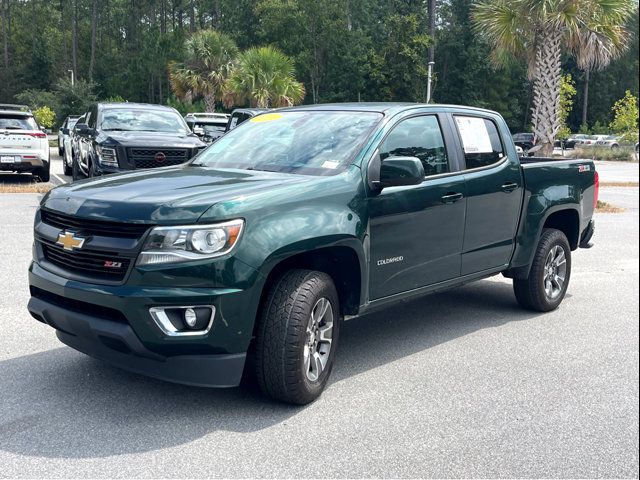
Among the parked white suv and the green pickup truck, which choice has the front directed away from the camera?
the parked white suv

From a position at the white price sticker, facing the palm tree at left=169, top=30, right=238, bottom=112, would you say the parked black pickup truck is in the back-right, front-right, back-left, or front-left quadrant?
front-left

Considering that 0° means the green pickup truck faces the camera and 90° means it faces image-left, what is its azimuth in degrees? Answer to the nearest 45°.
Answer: approximately 45°

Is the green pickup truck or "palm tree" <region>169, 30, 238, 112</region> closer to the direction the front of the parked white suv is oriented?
the palm tree

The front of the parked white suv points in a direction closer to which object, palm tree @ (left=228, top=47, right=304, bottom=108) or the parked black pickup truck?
the palm tree

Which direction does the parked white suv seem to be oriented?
away from the camera

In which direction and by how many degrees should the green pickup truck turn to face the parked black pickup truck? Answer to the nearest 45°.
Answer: approximately 135° to its right

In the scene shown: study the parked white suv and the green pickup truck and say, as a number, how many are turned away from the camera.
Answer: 1
